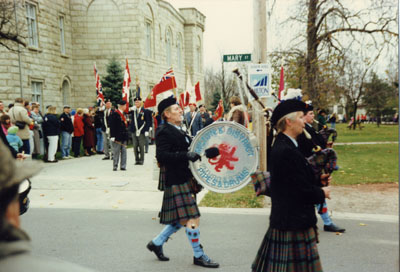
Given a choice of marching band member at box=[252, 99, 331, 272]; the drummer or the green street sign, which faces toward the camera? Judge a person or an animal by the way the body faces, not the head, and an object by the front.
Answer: the green street sign

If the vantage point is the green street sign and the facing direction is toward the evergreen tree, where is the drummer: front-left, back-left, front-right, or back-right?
back-left

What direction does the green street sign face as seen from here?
toward the camera

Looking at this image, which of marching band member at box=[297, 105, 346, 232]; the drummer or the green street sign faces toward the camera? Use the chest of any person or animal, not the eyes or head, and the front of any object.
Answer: the green street sign

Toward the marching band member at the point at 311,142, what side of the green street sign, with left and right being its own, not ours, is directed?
front

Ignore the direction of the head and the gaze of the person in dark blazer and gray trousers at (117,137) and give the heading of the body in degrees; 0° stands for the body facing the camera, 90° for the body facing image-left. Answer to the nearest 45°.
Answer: approximately 315°

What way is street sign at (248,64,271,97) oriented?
toward the camera

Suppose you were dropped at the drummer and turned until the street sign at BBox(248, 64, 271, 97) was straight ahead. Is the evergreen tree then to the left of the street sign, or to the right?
left

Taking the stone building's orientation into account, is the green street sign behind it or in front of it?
in front

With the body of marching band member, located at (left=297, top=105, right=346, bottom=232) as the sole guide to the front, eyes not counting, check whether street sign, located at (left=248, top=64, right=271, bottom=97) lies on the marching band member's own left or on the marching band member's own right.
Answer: on the marching band member's own left
